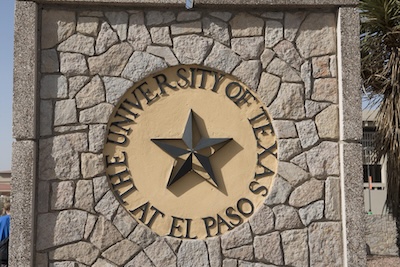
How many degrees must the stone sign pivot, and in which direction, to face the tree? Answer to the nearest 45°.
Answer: approximately 135° to its left

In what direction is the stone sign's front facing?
toward the camera
